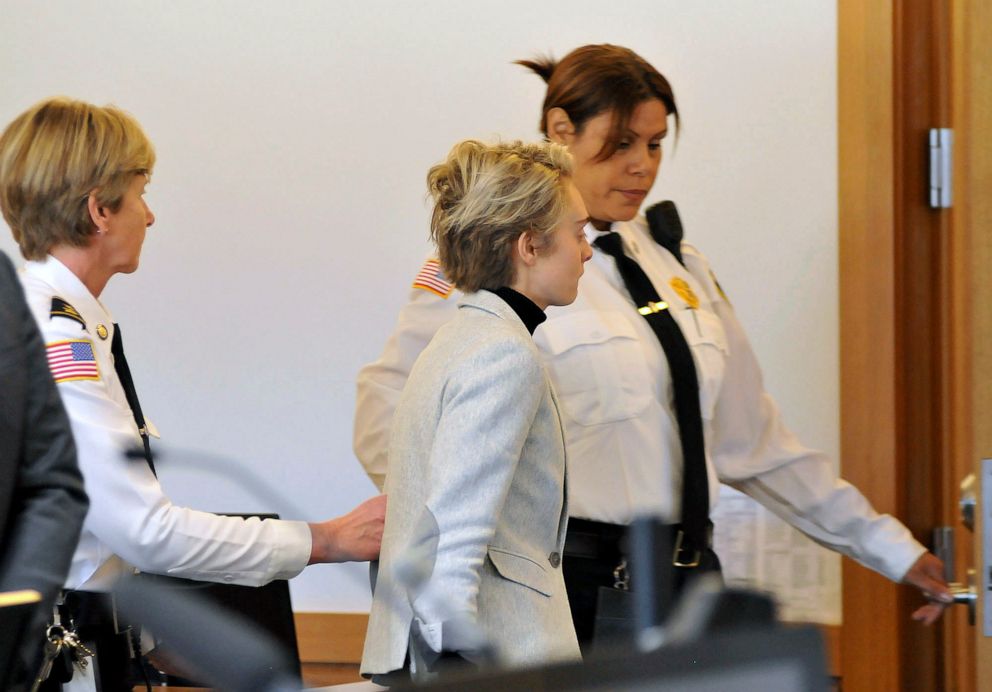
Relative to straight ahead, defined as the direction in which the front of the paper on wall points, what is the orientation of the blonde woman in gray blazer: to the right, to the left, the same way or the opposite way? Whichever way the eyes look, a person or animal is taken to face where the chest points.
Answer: to the left

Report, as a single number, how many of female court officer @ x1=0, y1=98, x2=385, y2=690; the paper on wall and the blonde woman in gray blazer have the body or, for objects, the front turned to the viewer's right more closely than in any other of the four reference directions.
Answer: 2

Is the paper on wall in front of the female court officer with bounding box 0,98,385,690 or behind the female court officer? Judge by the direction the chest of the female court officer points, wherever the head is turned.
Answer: in front

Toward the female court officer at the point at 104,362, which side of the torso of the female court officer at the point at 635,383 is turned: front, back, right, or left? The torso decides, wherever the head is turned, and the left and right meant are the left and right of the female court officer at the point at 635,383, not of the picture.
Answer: right

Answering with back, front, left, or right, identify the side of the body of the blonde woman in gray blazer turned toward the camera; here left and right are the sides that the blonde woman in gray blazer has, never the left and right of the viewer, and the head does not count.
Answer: right

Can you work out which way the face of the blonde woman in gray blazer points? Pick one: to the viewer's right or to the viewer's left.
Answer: to the viewer's right

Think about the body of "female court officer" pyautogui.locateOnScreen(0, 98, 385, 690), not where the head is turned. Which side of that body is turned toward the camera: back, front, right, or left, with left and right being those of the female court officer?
right

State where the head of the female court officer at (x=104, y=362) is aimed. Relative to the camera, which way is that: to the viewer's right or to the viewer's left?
to the viewer's right

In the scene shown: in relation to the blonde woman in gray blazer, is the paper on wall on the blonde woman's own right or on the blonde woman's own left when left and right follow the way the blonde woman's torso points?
on the blonde woman's own left

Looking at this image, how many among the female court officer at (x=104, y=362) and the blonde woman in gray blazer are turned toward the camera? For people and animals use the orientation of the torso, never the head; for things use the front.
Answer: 0
